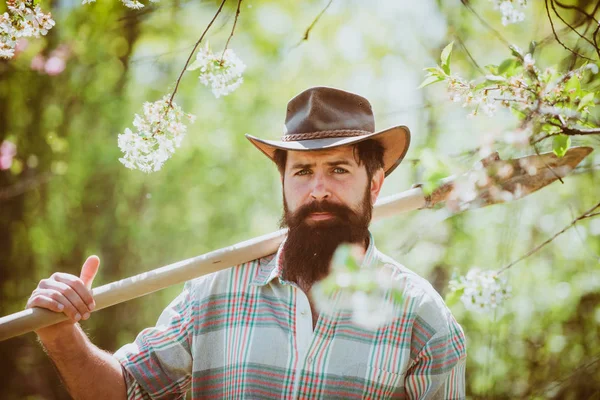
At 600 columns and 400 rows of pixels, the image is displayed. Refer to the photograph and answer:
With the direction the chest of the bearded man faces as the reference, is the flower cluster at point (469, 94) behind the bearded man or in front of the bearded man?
in front

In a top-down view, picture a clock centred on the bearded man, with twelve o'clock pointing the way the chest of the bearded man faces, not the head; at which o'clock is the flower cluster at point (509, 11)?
The flower cluster is roughly at 11 o'clock from the bearded man.

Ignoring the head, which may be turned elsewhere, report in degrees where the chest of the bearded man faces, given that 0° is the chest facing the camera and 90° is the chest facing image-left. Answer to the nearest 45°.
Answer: approximately 0°

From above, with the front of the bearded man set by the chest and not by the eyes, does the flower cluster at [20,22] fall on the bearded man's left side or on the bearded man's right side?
on the bearded man's right side
